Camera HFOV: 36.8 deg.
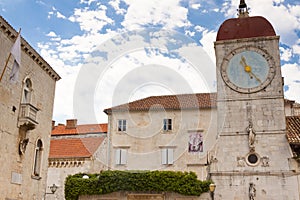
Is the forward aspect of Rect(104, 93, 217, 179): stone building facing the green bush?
yes

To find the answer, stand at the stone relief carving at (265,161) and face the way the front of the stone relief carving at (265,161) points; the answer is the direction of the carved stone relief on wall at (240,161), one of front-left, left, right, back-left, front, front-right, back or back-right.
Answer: right

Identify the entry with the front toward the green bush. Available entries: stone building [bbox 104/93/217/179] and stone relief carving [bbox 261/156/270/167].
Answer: the stone building

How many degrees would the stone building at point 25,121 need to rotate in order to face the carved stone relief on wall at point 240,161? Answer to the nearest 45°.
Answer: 0° — it already faces it

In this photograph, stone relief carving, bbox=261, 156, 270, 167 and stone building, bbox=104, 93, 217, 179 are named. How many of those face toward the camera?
2

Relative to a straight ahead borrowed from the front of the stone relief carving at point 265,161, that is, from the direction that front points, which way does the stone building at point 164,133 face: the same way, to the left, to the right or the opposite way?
the same way

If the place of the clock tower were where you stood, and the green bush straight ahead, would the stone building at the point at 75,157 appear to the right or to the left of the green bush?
right

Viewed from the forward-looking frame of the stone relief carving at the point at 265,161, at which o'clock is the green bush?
The green bush is roughly at 3 o'clock from the stone relief carving.

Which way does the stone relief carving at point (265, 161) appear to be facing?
toward the camera

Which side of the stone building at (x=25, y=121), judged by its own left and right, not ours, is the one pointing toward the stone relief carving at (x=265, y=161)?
front

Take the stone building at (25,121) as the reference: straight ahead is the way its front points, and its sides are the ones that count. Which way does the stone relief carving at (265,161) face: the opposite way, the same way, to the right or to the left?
to the right

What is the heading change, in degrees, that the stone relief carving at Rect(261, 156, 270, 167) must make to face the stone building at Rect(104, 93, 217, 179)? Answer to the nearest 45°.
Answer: approximately 135° to its right

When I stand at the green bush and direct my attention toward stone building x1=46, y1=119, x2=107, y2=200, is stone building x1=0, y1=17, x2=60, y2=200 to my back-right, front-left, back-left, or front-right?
front-left

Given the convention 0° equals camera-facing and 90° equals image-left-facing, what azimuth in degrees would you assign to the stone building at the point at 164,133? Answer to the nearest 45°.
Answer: approximately 0°
